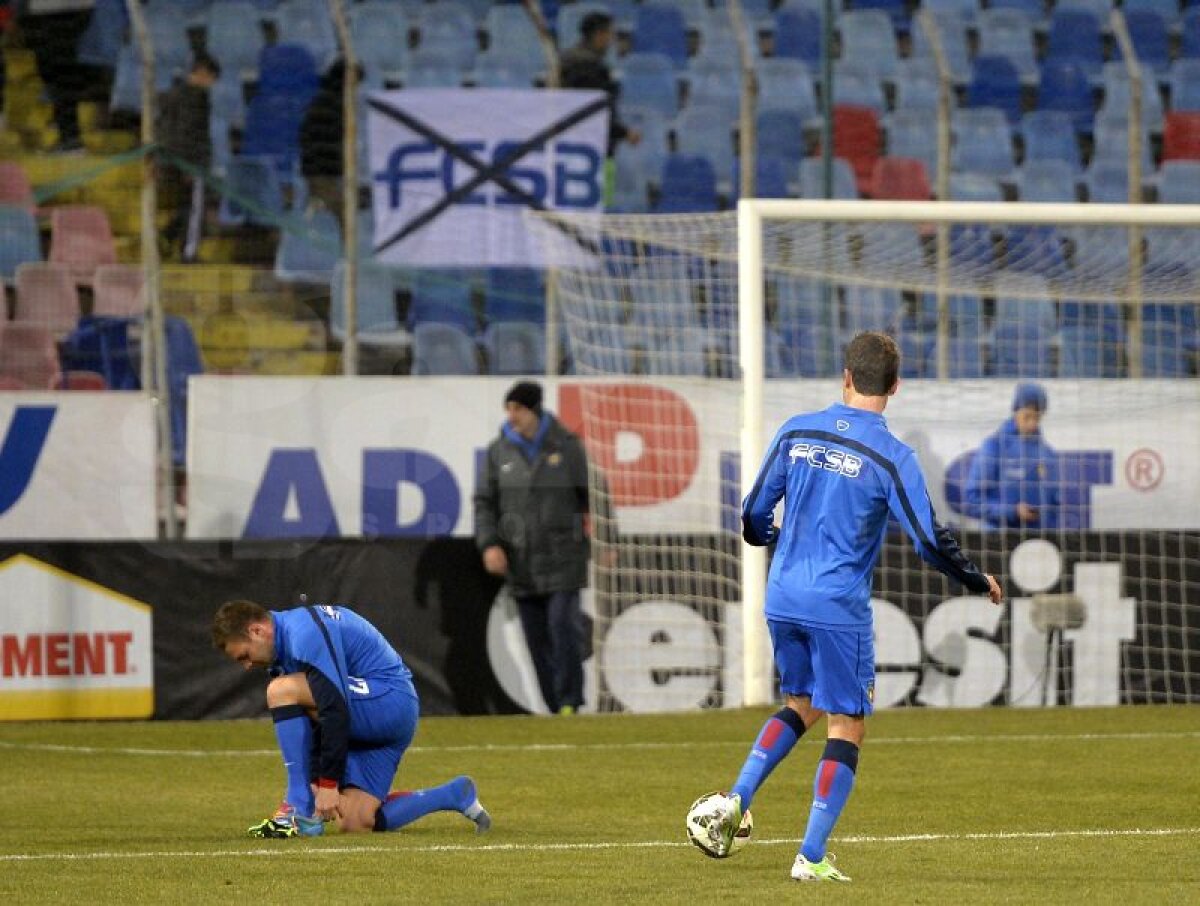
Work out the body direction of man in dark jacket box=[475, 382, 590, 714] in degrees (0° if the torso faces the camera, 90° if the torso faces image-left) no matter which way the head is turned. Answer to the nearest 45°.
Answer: approximately 45°

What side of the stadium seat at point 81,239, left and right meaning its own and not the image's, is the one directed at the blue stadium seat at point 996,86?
left

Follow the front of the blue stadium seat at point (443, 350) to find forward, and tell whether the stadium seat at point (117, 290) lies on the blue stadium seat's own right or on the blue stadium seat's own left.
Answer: on the blue stadium seat's own right

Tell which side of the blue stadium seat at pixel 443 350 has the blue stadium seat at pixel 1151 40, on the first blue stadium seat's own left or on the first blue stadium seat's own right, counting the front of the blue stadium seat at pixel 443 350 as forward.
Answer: on the first blue stadium seat's own left

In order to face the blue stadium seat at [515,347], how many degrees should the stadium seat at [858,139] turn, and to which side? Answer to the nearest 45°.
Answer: approximately 45° to its right

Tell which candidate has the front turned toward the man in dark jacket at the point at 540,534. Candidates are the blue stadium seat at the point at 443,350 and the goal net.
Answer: the blue stadium seat

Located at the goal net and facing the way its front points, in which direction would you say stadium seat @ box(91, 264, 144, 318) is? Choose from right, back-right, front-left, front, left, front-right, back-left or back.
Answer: back-right
